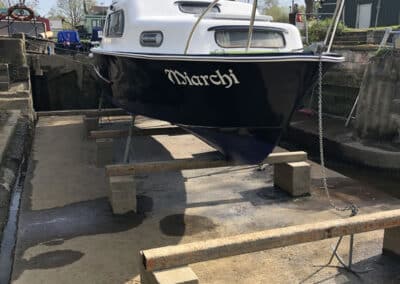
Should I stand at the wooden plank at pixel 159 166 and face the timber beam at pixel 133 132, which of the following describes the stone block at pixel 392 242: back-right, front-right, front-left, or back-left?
back-right

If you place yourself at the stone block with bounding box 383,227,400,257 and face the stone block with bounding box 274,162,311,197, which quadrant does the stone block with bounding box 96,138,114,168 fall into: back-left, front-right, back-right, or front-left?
front-left

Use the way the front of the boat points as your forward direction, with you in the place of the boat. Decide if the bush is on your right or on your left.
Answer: on your left

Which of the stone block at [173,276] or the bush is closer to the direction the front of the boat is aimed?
the stone block

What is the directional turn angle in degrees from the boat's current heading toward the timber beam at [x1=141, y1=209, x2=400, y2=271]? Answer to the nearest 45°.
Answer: approximately 45° to its right
